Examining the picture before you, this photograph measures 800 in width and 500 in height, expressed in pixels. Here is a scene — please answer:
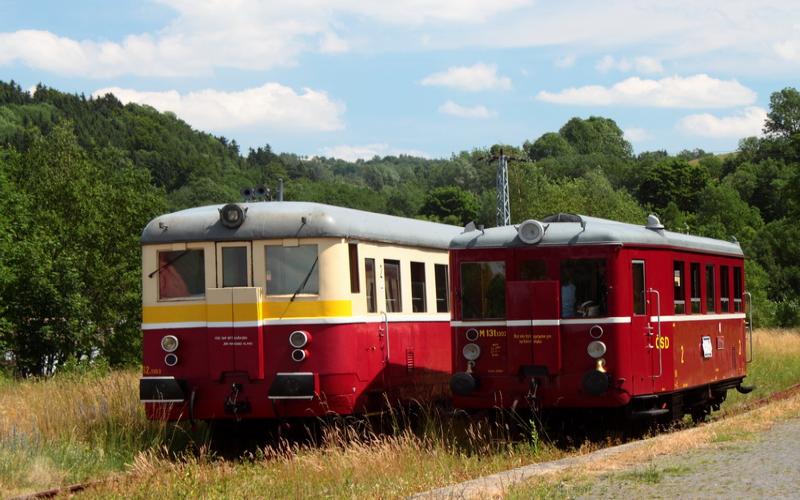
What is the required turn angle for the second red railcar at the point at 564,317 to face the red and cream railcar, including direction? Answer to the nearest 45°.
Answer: approximately 45° to its right

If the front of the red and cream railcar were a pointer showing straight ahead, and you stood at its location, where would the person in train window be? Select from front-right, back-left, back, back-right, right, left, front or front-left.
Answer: back-left

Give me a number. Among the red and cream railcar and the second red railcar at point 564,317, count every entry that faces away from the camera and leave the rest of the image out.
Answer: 0

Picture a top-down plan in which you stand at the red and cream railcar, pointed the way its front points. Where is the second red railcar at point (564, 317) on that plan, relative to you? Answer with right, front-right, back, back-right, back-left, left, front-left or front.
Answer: back-left
